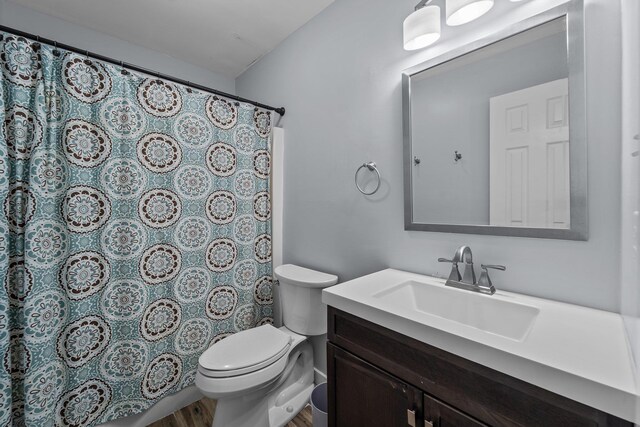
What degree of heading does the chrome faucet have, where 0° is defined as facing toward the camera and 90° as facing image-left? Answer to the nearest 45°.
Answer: approximately 45°

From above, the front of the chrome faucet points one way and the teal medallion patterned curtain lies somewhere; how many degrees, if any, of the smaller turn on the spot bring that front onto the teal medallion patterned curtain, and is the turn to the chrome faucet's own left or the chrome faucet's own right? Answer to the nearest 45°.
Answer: approximately 45° to the chrome faucet's own right

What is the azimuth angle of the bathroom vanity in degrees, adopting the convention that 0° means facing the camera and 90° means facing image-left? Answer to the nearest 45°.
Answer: approximately 45°
